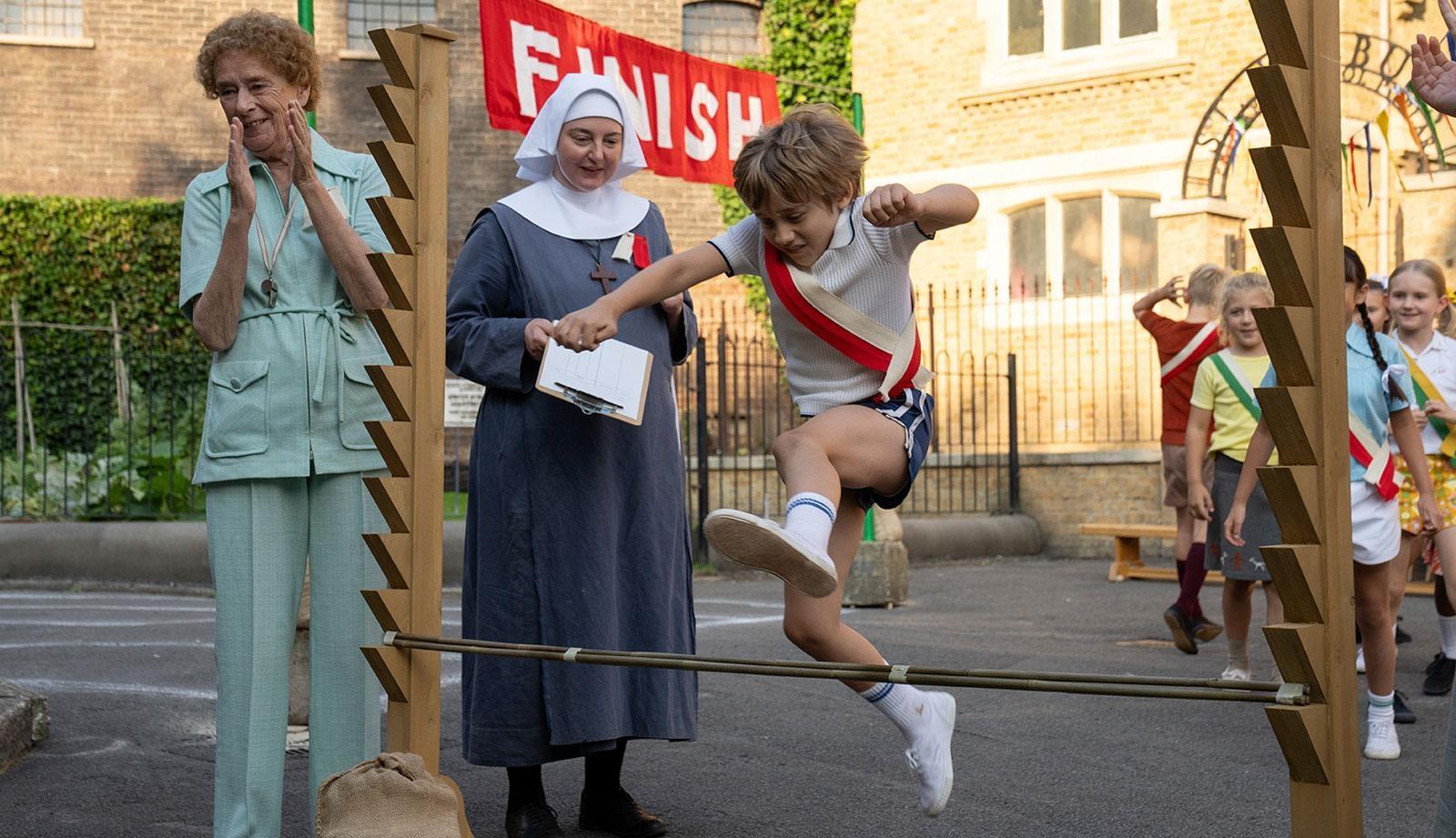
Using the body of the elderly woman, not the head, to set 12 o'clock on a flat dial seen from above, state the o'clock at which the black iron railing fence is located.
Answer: The black iron railing fence is roughly at 7 o'clock from the elderly woman.

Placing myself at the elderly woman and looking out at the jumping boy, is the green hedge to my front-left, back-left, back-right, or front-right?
back-left

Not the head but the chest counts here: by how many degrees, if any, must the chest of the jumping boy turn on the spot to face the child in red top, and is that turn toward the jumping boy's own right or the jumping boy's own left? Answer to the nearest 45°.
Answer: approximately 180°

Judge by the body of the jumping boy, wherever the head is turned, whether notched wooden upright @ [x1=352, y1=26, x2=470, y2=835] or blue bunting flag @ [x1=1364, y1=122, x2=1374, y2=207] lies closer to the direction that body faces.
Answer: the notched wooden upright

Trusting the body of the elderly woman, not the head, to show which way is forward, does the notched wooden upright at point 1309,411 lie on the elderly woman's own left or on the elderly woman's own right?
on the elderly woman's own left

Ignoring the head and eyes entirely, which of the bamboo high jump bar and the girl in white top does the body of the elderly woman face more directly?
the bamboo high jump bar

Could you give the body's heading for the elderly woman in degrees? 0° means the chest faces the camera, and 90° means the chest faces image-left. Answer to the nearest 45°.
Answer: approximately 0°

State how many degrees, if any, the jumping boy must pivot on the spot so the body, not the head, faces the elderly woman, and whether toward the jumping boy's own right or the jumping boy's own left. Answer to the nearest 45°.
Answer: approximately 45° to the jumping boy's own right
